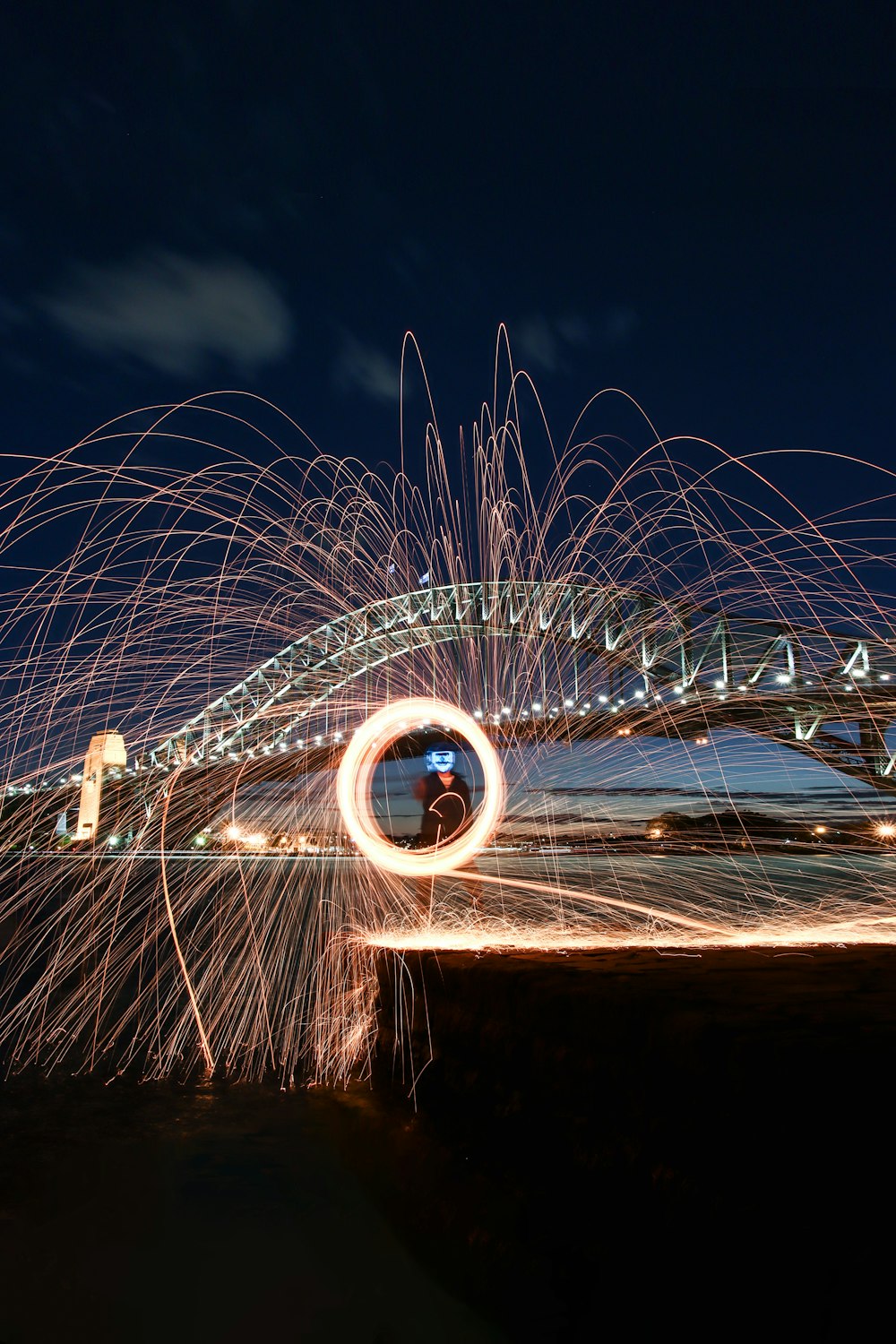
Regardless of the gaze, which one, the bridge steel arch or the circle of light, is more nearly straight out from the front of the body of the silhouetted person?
the circle of light

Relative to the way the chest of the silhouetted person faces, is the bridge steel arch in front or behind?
behind

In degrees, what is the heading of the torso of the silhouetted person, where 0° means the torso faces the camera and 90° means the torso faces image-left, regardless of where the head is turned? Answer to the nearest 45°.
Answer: approximately 0°
